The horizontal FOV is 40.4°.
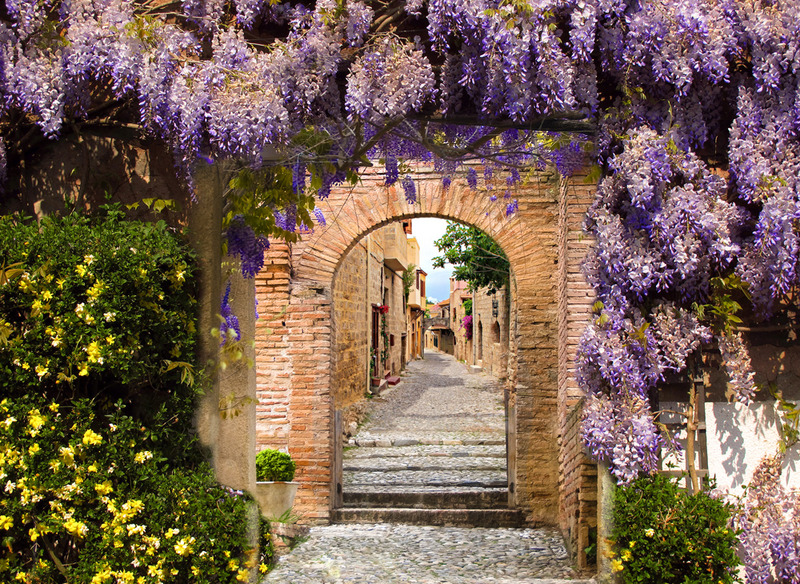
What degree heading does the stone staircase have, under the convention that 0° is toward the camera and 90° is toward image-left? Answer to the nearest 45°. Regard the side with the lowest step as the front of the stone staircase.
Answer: approximately 0°

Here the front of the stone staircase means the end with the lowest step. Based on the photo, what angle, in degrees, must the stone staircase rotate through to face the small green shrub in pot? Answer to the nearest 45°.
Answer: approximately 45° to its right

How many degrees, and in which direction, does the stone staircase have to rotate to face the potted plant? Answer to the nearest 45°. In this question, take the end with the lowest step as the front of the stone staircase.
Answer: approximately 45° to its right

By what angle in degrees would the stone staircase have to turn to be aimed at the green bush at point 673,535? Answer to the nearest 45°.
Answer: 0° — it already faces it
